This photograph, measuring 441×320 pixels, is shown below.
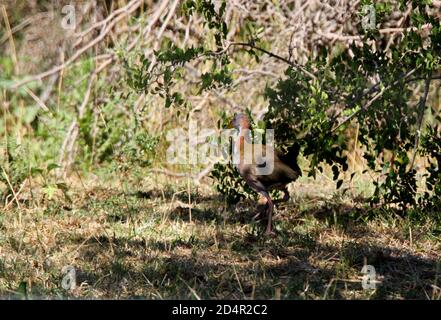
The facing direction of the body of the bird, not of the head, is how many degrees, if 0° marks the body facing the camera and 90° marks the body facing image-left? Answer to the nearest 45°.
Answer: approximately 90°
